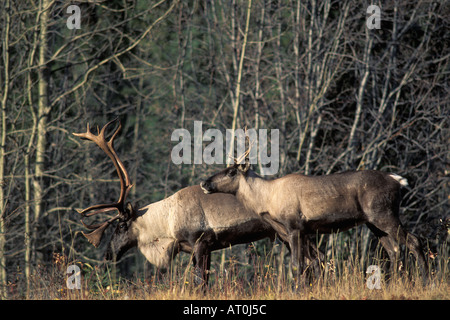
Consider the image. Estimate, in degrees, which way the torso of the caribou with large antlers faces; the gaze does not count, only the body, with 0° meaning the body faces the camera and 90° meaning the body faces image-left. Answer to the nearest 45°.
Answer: approximately 90°

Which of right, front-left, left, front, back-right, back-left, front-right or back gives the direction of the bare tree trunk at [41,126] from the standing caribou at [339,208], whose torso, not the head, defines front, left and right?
front-right

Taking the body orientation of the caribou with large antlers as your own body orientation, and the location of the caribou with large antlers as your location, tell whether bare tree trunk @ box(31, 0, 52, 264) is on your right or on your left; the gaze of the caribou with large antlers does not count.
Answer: on your right

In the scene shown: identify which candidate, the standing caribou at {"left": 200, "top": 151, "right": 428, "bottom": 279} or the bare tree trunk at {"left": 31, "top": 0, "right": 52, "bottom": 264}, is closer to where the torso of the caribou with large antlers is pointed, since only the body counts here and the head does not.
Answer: the bare tree trunk

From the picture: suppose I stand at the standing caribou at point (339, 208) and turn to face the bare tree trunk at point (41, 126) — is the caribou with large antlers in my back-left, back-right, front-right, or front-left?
front-left

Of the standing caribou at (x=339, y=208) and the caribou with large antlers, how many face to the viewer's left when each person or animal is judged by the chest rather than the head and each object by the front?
2

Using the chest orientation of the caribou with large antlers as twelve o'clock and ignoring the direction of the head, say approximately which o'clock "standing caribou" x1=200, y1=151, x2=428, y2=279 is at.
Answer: The standing caribou is roughly at 7 o'clock from the caribou with large antlers.

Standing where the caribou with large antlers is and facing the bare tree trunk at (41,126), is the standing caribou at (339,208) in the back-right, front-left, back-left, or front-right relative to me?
back-right

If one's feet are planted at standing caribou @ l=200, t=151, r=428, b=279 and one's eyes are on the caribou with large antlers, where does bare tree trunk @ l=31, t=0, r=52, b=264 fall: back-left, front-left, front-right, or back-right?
front-right

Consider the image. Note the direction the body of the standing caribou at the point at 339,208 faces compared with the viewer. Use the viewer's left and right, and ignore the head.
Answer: facing to the left of the viewer

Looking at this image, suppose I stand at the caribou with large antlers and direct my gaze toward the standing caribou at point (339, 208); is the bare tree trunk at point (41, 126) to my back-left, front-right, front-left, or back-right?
back-left

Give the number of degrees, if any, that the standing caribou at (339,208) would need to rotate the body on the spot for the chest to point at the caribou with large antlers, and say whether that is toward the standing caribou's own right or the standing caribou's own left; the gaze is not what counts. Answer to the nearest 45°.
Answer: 0° — it already faces it

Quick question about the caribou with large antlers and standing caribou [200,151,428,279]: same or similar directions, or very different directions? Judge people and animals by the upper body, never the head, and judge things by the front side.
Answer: same or similar directions
